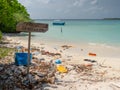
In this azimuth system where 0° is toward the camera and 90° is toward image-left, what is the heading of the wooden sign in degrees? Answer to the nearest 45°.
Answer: approximately 0°
